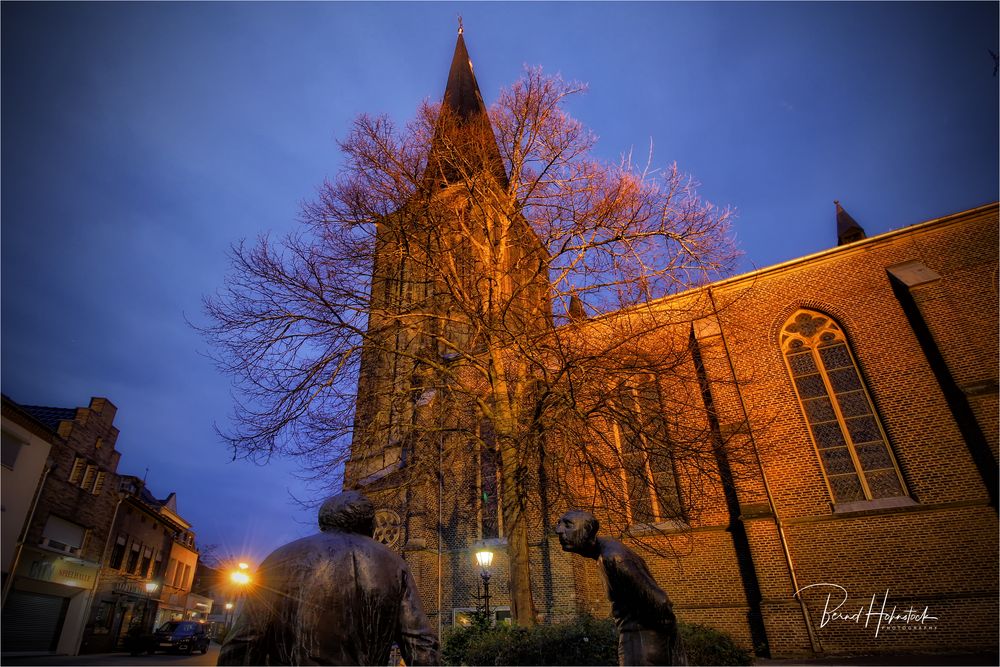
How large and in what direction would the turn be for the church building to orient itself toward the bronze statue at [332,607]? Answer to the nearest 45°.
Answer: approximately 135° to its left

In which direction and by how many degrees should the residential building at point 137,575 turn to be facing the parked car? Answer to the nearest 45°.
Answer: approximately 45° to its right

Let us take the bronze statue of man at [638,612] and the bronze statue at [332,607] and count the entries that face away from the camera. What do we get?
1

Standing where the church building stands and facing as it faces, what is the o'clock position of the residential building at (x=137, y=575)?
The residential building is roughly at 11 o'clock from the church building.

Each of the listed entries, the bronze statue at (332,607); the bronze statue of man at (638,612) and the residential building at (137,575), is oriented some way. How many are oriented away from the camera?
1

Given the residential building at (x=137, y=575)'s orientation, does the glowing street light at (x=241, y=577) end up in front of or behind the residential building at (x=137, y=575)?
in front

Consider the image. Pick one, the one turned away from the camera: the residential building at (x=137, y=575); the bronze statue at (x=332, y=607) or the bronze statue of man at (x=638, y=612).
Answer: the bronze statue

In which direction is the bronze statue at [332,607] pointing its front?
away from the camera

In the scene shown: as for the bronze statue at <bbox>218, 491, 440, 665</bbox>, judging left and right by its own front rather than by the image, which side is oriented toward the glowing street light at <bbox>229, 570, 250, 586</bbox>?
front

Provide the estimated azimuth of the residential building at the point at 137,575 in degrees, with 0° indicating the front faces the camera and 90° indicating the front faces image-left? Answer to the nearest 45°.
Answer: approximately 315°

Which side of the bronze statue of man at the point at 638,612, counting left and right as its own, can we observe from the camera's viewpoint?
left
